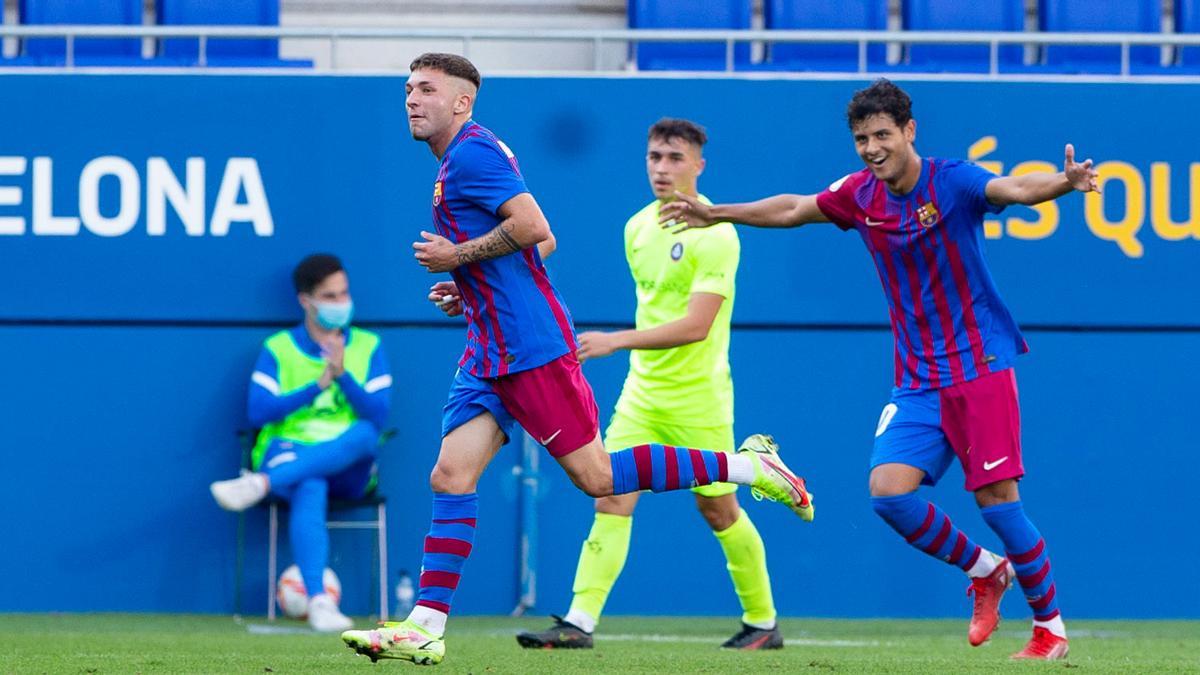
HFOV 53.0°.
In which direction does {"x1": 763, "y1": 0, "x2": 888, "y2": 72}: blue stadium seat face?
toward the camera

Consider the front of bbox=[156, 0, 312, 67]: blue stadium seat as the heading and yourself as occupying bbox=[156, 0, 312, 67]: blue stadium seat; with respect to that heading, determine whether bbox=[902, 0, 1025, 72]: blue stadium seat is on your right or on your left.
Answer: on your left

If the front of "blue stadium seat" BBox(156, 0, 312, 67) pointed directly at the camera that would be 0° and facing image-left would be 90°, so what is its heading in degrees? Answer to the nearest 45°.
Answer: approximately 0°

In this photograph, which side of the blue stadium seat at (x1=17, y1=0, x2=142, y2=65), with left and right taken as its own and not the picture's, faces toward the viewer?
front

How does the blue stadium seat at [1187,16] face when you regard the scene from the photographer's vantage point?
facing the viewer

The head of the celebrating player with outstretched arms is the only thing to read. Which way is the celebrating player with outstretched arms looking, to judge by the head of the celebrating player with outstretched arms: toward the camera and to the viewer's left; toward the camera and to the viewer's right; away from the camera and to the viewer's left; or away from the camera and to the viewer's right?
toward the camera and to the viewer's left

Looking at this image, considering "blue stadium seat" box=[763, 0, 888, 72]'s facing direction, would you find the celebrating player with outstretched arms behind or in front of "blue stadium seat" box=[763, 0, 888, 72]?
in front

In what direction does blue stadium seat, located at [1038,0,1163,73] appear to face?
toward the camera

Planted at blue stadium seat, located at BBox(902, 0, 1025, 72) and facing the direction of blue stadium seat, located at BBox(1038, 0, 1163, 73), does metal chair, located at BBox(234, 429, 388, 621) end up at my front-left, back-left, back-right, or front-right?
back-right

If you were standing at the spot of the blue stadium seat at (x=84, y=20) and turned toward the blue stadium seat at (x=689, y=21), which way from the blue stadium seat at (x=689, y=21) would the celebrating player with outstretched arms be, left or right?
right
